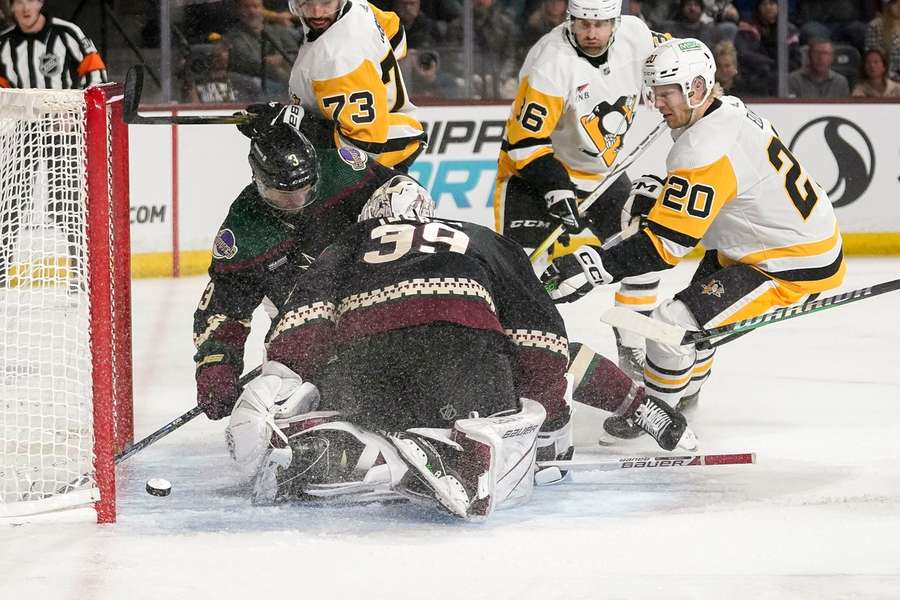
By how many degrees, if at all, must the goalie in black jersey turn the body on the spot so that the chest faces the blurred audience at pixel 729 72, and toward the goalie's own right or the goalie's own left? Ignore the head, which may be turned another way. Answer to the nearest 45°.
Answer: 0° — they already face them

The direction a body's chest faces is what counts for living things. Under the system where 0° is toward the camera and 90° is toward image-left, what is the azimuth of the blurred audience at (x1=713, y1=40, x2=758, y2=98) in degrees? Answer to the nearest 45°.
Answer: approximately 0°

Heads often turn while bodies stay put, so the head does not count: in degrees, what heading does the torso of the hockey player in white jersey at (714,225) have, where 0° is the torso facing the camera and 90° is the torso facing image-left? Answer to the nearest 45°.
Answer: approximately 90°

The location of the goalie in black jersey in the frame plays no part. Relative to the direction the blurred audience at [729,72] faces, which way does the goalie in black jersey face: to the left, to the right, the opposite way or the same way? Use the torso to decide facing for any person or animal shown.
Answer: the opposite way

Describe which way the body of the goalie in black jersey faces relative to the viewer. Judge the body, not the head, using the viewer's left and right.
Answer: facing away from the viewer

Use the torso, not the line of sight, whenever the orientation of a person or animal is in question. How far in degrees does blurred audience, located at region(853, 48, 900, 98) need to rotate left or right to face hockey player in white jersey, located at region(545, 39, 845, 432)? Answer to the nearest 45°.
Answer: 0° — they already face them

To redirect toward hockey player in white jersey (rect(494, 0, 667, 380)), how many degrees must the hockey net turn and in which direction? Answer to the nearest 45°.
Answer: approximately 45° to its left

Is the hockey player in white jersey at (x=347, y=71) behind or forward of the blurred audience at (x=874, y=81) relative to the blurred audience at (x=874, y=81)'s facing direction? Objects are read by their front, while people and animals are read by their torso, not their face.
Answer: forward

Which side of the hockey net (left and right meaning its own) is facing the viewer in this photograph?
right

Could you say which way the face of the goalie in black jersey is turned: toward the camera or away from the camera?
away from the camera

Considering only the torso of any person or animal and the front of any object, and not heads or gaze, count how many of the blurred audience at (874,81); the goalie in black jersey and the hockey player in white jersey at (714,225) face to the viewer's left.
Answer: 1

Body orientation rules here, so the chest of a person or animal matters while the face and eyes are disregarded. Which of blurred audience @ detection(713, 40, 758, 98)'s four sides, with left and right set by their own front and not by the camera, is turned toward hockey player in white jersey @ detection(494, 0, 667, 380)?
front

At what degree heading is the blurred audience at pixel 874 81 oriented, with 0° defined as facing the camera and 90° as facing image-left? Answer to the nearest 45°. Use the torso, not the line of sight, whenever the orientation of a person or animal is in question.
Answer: approximately 0°

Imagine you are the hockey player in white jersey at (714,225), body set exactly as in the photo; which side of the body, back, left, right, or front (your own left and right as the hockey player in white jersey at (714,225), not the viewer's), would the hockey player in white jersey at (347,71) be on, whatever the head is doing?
front
